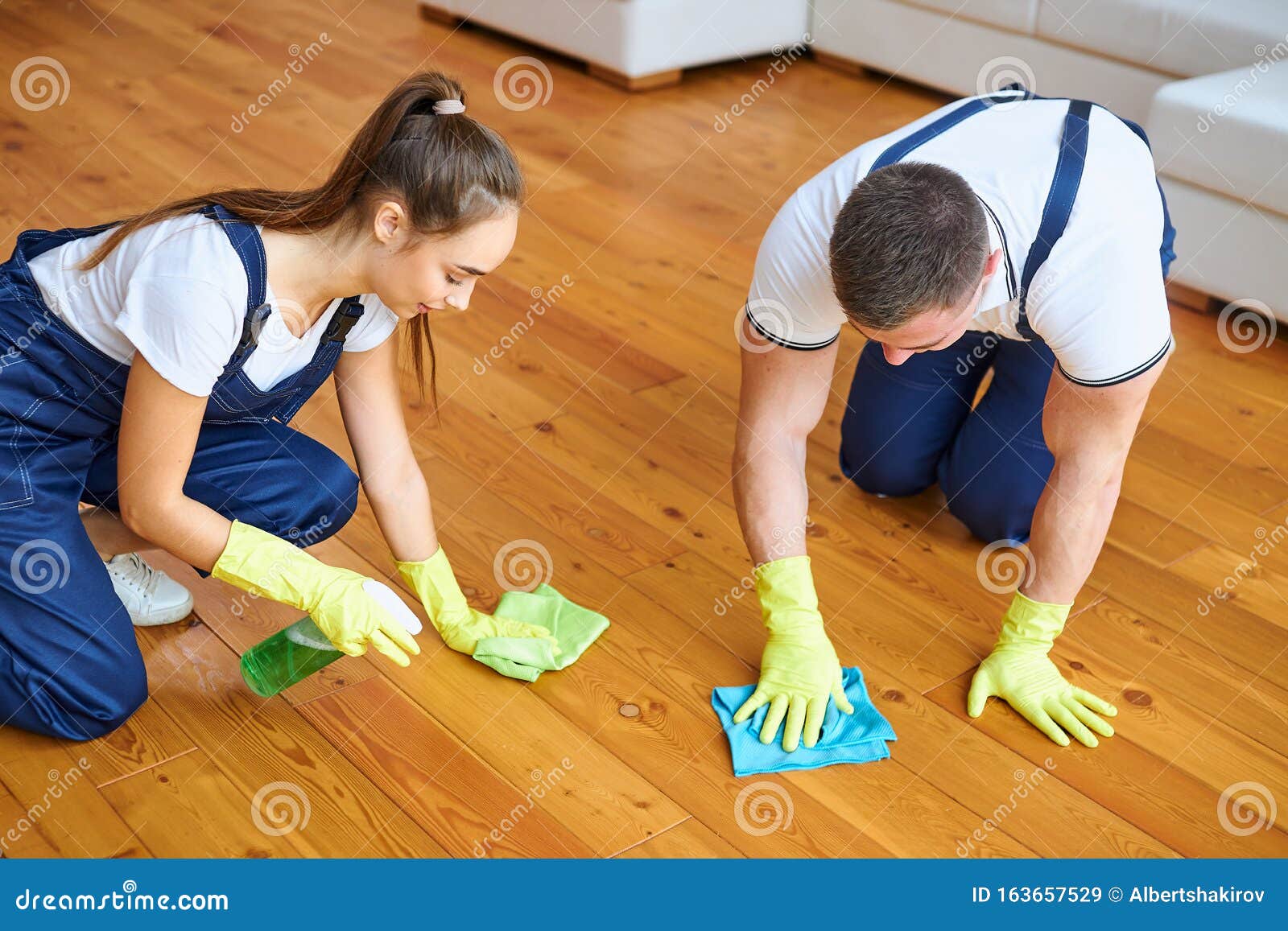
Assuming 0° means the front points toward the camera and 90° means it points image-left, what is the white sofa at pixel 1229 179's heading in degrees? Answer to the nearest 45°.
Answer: approximately 45°

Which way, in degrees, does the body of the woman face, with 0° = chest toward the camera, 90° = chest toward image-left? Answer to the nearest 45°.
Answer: approximately 315°

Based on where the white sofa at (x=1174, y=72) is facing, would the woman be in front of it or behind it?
in front

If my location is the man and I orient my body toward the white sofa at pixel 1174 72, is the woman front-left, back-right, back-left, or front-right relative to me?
back-left

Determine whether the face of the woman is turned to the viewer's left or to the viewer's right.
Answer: to the viewer's right

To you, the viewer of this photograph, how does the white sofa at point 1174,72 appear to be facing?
facing the viewer and to the left of the viewer

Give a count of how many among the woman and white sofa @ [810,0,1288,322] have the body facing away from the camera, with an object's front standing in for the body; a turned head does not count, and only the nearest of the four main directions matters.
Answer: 0

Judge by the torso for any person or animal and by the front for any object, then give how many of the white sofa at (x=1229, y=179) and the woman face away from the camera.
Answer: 0

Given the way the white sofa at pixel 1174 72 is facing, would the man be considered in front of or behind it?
in front
